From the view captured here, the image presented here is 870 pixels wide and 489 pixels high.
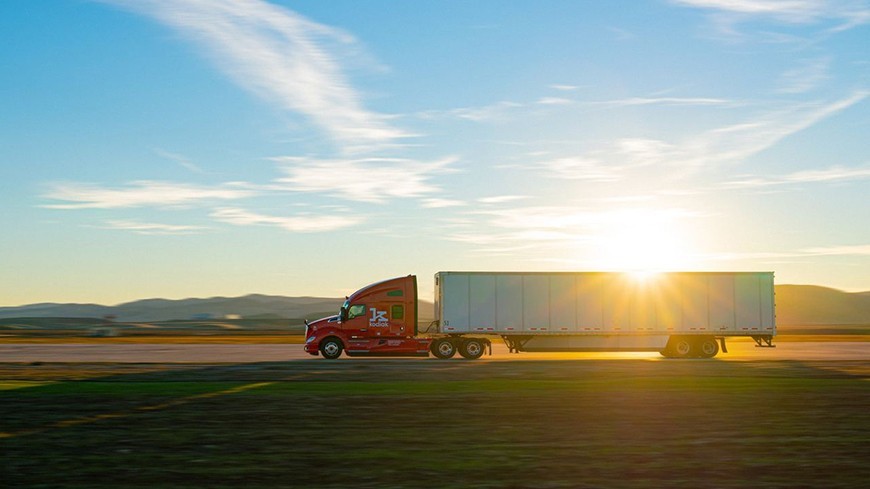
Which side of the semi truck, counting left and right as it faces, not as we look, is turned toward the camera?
left
